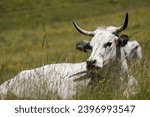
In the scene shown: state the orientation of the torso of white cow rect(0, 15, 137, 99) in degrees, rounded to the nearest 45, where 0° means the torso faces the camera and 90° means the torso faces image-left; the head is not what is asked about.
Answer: approximately 270°
